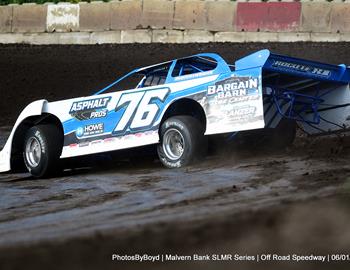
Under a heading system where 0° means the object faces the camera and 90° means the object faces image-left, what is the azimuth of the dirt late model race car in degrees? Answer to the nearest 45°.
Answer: approximately 135°
